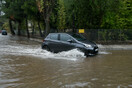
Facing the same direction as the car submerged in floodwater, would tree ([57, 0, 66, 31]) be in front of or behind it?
behind

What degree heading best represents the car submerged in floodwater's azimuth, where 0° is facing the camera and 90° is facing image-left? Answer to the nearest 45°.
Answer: approximately 315°
